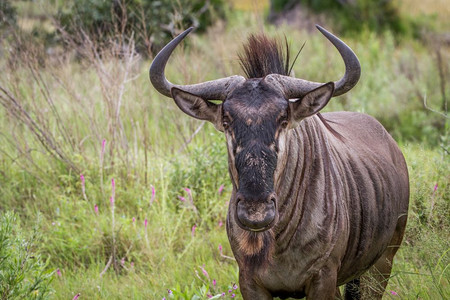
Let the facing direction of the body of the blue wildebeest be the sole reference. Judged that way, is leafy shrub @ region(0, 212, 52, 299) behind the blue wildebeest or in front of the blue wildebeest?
in front

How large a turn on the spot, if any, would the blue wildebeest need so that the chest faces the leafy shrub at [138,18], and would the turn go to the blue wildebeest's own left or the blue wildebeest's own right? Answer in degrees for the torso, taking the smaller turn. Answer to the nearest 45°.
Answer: approximately 135° to the blue wildebeest's own right

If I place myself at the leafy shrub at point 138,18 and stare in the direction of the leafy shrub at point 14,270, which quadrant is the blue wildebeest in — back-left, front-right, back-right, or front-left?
front-left

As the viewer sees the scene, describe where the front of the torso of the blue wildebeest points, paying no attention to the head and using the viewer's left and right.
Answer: facing the viewer and to the left of the viewer

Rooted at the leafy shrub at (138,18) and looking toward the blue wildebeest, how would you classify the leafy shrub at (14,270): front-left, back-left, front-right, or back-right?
front-right
